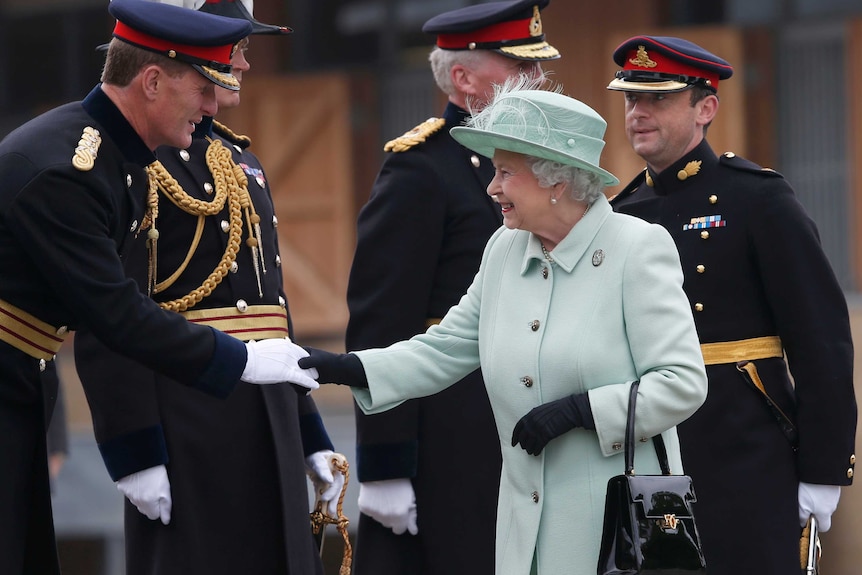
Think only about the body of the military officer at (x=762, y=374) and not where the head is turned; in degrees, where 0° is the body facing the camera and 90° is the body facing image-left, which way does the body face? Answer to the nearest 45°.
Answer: approximately 45°

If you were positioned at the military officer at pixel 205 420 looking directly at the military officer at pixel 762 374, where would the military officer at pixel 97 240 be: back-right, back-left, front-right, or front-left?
back-right

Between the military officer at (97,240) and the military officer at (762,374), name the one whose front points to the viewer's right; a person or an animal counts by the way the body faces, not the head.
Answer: the military officer at (97,240)

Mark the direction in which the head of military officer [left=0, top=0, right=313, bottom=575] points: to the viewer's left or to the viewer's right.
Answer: to the viewer's right

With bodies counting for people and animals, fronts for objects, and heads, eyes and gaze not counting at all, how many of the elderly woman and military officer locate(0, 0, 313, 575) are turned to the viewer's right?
1

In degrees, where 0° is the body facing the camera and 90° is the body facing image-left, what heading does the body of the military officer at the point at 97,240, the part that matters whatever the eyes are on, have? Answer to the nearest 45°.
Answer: approximately 270°

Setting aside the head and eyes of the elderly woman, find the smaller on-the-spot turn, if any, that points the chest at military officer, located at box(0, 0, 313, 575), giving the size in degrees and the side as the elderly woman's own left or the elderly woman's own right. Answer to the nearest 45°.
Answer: approximately 45° to the elderly woman's own right

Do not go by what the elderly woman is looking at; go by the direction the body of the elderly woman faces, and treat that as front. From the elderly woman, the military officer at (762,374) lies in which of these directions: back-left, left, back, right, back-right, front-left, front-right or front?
back

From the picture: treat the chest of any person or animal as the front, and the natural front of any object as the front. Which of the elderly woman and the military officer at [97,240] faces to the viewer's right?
the military officer

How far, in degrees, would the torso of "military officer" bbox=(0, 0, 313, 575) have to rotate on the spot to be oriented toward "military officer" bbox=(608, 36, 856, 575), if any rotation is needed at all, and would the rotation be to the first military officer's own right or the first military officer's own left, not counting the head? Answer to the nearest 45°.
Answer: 0° — they already face them

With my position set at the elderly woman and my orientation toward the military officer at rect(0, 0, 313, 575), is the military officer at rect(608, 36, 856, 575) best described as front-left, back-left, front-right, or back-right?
back-right
